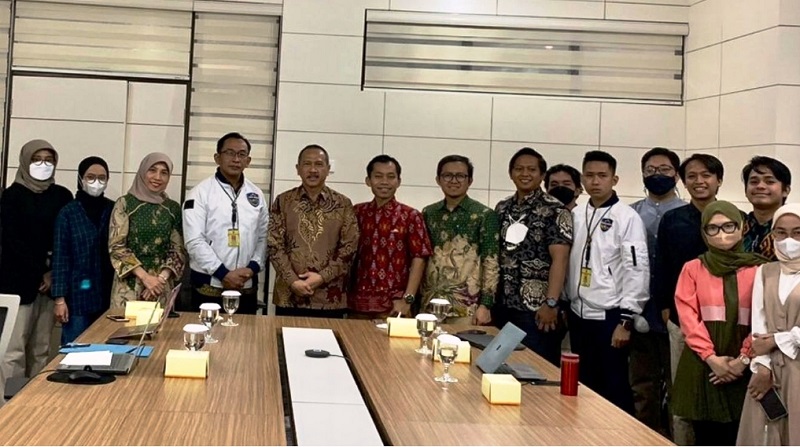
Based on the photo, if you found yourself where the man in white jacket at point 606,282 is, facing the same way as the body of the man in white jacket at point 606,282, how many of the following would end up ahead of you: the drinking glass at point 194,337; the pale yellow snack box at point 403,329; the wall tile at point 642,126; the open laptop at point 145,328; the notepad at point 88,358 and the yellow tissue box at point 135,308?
5

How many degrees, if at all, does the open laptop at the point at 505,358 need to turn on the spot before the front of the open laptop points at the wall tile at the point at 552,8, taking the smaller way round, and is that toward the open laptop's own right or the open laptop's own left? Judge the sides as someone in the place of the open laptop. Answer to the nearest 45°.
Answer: approximately 90° to the open laptop's own left

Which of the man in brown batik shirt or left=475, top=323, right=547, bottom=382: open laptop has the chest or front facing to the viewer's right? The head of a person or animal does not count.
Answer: the open laptop

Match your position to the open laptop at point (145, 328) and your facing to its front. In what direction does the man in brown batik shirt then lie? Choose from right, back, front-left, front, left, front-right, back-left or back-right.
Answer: back-right

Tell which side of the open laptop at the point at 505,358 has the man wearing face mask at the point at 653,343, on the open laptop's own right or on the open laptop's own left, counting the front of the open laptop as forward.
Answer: on the open laptop's own left

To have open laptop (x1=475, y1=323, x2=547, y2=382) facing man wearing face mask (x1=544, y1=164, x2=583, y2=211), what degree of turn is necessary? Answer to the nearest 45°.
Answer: approximately 90° to its left
